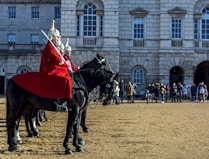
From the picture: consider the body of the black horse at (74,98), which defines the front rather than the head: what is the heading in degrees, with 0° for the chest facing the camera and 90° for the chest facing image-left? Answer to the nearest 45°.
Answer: approximately 270°

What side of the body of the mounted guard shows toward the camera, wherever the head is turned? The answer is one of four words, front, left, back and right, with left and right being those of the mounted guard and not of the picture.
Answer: right
